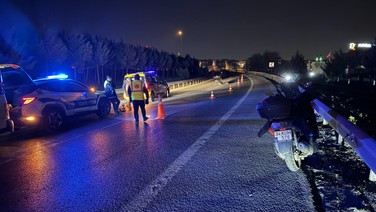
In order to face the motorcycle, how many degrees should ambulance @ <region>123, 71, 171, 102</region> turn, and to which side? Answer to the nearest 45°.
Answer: approximately 135° to its right

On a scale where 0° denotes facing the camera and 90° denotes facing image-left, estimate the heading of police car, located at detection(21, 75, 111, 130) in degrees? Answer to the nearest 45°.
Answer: approximately 225°

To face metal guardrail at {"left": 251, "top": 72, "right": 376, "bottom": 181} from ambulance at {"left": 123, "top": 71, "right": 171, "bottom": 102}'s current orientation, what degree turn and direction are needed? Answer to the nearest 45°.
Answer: approximately 135° to its right

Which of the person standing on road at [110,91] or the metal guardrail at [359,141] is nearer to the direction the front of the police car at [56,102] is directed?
the person standing on road

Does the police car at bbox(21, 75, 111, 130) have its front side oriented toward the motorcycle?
no

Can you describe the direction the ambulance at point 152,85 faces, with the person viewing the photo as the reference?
facing away from the viewer and to the right of the viewer

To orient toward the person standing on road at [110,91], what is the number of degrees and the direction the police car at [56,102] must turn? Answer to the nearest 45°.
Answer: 0° — it already faces them

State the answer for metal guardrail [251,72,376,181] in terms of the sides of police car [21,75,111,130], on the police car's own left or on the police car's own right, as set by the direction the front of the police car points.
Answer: on the police car's own right

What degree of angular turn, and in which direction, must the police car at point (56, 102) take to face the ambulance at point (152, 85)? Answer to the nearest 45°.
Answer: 0° — it already faces it

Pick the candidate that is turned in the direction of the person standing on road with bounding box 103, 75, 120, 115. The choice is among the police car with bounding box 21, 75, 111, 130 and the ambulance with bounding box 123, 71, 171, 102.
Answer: the police car with bounding box 21, 75, 111, 130
